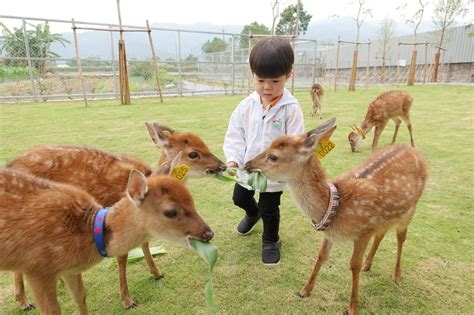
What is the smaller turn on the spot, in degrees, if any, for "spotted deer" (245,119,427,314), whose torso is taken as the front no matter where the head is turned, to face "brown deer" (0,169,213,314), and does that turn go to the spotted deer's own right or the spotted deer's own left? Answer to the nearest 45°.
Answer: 0° — it already faces it

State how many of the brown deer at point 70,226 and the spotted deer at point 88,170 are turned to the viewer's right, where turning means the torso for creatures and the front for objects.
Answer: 2

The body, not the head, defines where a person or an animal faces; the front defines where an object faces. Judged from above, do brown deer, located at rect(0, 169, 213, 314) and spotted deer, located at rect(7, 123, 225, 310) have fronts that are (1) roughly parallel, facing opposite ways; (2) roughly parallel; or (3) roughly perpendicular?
roughly parallel

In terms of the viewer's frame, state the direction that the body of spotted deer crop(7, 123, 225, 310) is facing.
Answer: to the viewer's right

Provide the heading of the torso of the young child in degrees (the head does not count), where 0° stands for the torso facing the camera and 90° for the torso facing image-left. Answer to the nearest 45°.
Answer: approximately 0°

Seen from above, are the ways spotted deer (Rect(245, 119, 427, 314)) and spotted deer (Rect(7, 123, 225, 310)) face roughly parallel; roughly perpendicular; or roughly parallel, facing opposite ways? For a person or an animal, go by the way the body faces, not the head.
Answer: roughly parallel, facing opposite ways

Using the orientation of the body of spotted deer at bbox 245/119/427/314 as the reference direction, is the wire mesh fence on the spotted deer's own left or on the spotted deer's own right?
on the spotted deer's own right

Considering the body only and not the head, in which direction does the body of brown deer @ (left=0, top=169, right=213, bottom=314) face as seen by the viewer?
to the viewer's right

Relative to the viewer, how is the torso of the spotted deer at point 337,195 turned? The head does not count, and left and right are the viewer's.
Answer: facing the viewer and to the left of the viewer

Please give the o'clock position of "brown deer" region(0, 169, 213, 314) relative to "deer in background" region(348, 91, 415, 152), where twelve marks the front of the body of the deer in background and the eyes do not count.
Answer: The brown deer is roughly at 11 o'clock from the deer in background.

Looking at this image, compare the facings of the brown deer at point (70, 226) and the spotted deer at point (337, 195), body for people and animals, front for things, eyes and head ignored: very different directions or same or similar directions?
very different directions

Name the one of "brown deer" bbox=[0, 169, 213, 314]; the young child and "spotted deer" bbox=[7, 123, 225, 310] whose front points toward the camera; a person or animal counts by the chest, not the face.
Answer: the young child

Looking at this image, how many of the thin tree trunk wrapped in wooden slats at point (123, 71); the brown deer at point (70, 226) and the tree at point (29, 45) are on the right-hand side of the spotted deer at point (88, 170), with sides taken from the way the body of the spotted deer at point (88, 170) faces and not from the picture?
1

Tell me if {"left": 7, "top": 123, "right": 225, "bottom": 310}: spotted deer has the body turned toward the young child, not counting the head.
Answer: yes

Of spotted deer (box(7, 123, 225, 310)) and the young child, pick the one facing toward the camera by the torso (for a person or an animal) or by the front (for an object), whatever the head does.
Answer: the young child

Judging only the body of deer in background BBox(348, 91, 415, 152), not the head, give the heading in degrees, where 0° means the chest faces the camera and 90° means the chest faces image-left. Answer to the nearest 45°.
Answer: approximately 45°
